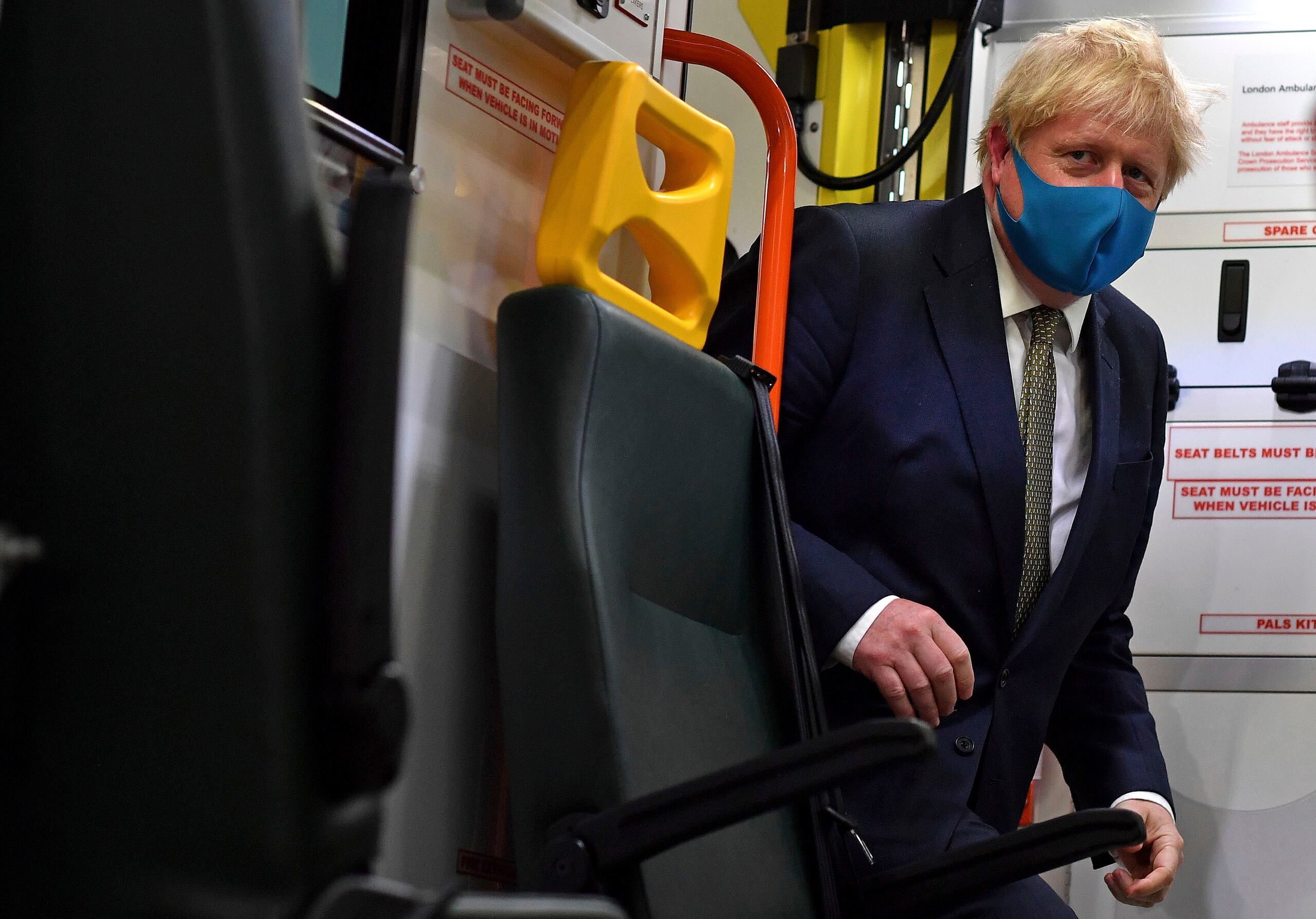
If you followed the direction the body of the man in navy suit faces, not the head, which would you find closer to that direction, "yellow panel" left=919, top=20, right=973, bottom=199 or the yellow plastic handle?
the yellow plastic handle

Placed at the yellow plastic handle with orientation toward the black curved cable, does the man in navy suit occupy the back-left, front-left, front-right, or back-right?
front-right

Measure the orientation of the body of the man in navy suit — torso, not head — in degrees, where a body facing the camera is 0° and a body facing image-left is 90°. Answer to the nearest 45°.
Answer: approximately 315°

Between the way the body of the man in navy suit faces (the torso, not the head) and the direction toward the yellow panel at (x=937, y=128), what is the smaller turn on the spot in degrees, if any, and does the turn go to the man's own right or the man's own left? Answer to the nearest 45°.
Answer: approximately 135° to the man's own left

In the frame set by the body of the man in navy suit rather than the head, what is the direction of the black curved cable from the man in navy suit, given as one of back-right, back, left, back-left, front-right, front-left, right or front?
back-left

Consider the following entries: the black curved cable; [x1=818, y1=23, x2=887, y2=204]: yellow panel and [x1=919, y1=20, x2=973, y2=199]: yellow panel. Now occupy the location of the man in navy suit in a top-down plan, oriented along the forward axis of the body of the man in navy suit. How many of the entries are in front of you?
0

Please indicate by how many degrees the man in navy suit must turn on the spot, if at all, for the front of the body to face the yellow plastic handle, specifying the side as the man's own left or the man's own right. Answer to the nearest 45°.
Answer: approximately 90° to the man's own right

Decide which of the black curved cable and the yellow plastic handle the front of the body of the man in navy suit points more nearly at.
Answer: the yellow plastic handle
